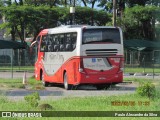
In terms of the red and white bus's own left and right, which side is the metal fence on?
on its right

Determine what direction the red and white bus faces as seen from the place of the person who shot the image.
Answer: facing away from the viewer and to the left of the viewer

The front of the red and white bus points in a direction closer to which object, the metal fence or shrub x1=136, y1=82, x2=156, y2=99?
the metal fence

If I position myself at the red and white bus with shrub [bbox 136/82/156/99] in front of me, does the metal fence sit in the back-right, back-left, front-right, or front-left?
back-left

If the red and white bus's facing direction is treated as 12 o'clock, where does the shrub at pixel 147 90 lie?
The shrub is roughly at 7 o'clock from the red and white bus.

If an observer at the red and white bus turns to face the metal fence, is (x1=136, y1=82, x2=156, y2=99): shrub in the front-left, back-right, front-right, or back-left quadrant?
back-right
